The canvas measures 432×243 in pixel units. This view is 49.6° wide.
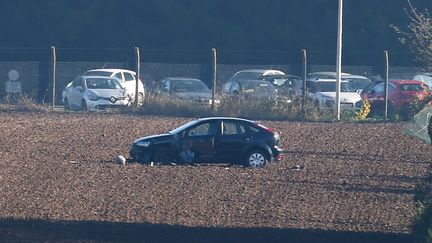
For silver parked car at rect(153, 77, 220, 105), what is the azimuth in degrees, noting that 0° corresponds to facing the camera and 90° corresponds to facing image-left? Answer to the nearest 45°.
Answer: approximately 315°

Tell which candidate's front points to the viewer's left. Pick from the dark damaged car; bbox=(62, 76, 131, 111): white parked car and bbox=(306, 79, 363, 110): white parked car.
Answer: the dark damaged car

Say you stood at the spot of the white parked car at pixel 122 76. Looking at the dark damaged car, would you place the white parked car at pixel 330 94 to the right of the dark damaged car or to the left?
left

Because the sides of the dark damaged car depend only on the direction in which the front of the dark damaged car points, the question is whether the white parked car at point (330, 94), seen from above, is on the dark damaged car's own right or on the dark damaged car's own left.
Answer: on the dark damaged car's own right

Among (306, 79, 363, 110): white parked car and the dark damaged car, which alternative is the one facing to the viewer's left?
the dark damaged car

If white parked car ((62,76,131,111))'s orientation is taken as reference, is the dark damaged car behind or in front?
in front

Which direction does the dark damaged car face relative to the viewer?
to the viewer's left

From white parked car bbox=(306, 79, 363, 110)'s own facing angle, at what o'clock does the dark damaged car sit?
The dark damaged car is roughly at 2 o'clock from the white parked car.

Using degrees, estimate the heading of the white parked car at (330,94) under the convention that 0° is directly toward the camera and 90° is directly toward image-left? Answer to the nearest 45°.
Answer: approximately 315°

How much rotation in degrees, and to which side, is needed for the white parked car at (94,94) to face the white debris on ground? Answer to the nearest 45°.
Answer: approximately 45° to its right

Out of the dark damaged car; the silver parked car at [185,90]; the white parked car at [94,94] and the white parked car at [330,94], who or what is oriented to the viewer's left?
the dark damaged car

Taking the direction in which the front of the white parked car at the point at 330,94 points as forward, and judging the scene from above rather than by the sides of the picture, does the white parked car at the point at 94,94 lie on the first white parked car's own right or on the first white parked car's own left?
on the first white parked car's own right

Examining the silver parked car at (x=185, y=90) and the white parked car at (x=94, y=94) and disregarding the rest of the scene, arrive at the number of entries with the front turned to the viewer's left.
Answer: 0
